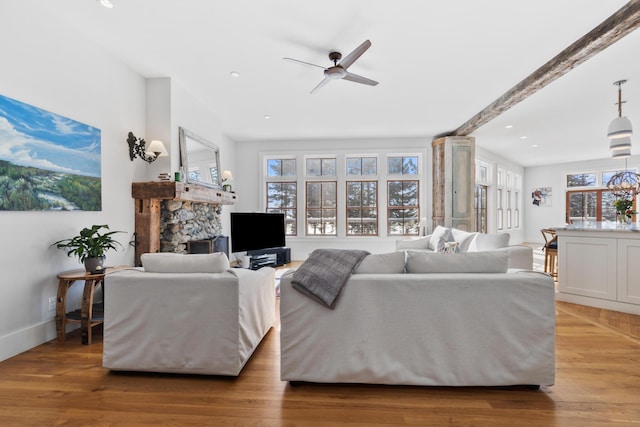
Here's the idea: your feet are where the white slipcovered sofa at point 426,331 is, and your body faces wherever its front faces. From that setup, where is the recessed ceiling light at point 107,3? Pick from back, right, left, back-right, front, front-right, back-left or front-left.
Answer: left

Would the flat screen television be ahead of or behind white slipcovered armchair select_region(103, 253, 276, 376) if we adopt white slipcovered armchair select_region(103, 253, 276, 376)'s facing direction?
ahead

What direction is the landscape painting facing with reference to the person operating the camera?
facing the viewer and to the right of the viewer

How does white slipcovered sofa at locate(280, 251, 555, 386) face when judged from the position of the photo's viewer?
facing away from the viewer

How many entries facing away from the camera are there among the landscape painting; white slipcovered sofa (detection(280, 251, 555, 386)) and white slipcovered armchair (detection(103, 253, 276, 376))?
2

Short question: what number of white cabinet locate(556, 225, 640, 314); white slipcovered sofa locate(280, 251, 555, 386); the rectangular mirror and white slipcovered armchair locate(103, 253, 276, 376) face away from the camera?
2

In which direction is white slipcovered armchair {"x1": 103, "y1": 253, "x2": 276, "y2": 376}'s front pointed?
away from the camera

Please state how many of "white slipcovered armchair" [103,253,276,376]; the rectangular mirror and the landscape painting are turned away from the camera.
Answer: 1

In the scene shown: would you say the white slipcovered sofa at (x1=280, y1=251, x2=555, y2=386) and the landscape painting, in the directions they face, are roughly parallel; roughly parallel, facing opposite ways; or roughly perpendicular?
roughly perpendicular

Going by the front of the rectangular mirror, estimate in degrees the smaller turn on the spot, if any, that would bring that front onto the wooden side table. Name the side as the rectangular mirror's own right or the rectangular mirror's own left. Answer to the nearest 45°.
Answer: approximately 90° to the rectangular mirror's own right

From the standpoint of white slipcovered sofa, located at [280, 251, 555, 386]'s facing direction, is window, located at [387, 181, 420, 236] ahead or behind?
ahead
